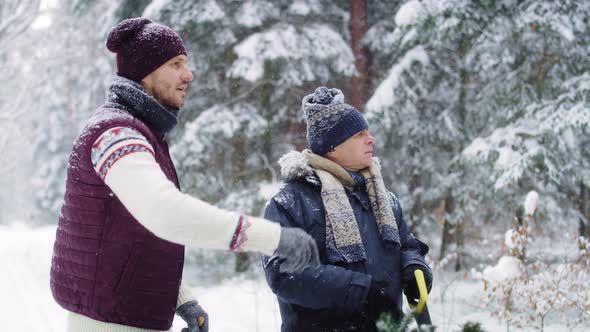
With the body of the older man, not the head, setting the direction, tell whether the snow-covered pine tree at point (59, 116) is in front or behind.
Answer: behind

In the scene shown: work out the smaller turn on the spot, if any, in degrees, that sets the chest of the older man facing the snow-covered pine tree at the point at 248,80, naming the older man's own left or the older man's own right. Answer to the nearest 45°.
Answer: approximately 135° to the older man's own left

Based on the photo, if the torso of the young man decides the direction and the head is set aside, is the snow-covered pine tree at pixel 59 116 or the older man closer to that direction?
the older man

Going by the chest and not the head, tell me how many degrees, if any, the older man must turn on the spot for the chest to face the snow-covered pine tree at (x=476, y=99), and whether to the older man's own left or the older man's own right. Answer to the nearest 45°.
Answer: approximately 135° to the older man's own left

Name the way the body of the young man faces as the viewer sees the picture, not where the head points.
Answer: to the viewer's right

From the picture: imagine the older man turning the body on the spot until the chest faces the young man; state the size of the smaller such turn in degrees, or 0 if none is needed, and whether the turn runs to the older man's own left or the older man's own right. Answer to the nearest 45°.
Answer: approximately 90° to the older man's own right

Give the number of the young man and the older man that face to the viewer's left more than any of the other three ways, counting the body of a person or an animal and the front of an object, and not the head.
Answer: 0

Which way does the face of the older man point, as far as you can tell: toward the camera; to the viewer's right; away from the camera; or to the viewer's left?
to the viewer's right

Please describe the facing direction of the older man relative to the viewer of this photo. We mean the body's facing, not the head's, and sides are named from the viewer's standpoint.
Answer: facing the viewer and to the right of the viewer

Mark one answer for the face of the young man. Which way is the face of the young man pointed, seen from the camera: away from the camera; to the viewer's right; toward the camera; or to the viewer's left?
to the viewer's right

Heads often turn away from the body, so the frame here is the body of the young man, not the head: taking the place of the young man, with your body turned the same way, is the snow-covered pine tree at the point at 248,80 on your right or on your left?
on your left
